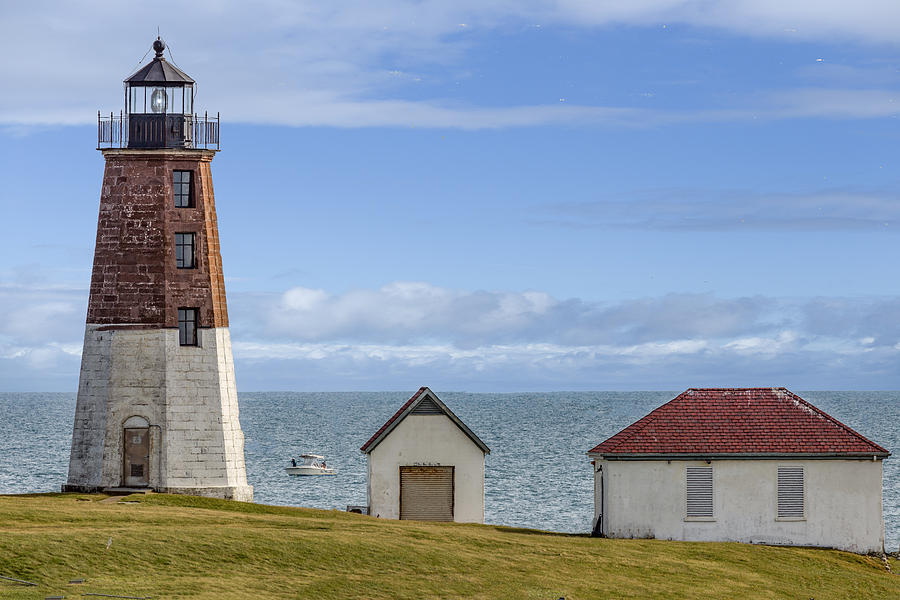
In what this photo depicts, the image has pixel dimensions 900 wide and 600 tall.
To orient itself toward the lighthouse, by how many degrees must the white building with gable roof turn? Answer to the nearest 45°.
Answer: approximately 135° to its right

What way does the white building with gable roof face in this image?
toward the camera

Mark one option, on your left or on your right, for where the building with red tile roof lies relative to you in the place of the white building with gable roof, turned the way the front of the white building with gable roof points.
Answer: on your left

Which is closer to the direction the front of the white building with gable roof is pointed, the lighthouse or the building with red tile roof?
the building with red tile roof
